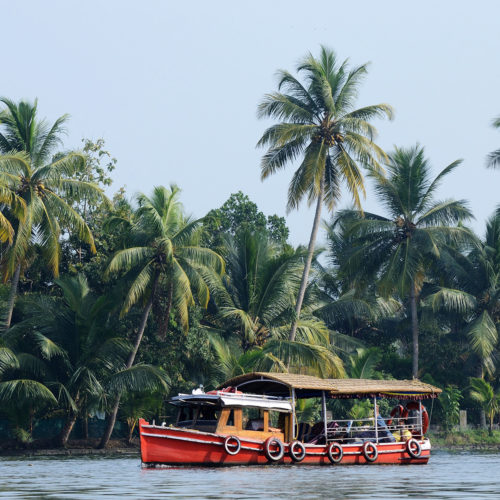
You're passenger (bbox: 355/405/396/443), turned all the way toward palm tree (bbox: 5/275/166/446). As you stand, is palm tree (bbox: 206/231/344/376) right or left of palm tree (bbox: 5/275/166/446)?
right

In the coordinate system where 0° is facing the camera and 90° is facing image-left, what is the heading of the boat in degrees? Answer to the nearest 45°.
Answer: approximately 45°

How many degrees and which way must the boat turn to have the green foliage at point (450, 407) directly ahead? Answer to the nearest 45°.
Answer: approximately 180°

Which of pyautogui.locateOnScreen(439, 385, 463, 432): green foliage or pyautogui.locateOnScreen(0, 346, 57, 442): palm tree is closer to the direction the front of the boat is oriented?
the palm tree
